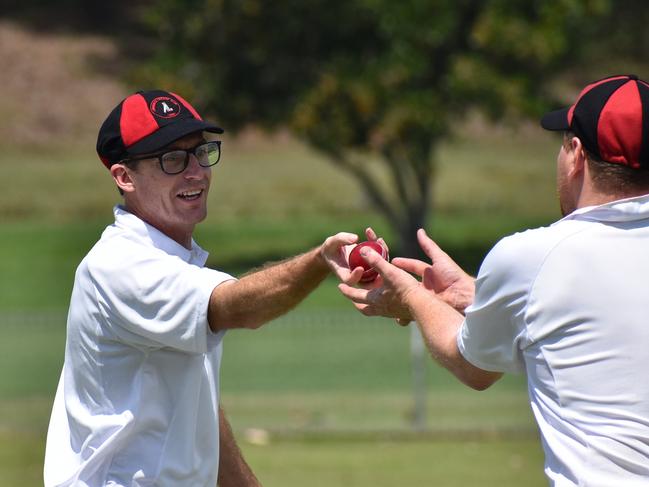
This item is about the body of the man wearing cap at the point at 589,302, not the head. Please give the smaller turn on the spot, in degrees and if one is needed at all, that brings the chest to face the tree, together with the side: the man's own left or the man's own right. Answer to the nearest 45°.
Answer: approximately 45° to the man's own right

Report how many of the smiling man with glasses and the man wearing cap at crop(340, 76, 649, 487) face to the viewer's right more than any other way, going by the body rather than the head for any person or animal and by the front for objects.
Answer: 1

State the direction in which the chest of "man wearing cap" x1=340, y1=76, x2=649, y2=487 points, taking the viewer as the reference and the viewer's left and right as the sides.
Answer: facing away from the viewer and to the left of the viewer

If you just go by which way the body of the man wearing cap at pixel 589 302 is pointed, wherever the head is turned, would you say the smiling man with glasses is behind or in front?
in front

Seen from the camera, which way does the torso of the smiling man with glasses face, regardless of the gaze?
to the viewer's right

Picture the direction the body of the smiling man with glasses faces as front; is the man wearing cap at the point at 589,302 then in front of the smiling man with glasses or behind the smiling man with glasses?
in front

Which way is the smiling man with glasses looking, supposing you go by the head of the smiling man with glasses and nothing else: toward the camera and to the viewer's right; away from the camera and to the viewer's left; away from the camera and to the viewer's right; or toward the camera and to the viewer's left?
toward the camera and to the viewer's right

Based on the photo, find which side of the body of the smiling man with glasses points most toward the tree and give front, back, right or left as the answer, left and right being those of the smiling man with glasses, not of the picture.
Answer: left

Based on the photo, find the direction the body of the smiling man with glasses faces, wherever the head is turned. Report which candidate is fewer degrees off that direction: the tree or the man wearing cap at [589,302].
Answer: the man wearing cap
